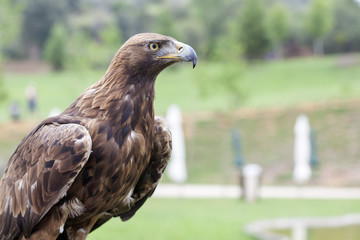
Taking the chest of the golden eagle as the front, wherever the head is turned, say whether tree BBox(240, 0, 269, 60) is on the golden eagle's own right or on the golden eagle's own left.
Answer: on the golden eagle's own left

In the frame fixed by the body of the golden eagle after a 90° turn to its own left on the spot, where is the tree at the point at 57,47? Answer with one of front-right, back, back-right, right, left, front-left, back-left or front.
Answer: front-left

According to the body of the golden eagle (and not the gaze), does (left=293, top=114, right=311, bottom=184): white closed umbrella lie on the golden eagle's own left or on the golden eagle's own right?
on the golden eagle's own left

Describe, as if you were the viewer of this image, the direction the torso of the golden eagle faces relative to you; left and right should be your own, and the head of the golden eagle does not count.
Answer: facing the viewer and to the right of the viewer

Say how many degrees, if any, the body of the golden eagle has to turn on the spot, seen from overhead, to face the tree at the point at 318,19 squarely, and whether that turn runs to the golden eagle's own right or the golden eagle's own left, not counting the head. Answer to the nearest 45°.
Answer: approximately 90° to the golden eagle's own left
